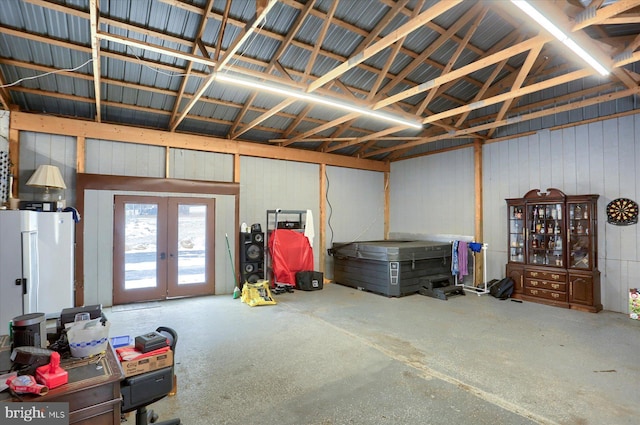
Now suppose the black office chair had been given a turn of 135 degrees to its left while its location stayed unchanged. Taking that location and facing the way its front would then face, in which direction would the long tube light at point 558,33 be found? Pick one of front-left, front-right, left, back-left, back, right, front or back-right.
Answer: front-left

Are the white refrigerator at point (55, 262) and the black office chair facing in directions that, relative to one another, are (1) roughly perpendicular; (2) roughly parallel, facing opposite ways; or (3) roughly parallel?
roughly perpendicular

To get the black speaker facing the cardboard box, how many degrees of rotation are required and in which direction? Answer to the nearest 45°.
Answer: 0° — it already faces it

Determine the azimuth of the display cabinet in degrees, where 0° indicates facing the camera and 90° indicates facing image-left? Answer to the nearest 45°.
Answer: approximately 45°

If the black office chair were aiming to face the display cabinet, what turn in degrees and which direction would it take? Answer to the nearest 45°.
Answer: approximately 180°

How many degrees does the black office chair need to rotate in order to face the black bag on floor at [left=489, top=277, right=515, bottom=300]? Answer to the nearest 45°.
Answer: approximately 180°

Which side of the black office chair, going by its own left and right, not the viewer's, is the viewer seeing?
left

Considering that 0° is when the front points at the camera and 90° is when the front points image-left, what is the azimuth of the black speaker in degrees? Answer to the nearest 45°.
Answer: approximately 0°

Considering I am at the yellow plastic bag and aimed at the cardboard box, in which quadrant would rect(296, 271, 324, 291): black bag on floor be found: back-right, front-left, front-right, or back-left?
back-left

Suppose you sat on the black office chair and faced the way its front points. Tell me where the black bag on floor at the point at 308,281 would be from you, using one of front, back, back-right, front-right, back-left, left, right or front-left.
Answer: back-right

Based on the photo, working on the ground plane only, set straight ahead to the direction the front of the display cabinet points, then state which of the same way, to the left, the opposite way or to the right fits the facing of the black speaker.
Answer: to the left

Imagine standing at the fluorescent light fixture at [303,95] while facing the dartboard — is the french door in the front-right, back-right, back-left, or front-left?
back-left

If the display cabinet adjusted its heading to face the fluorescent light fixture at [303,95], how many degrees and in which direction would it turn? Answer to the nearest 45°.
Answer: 0° — it already faces it

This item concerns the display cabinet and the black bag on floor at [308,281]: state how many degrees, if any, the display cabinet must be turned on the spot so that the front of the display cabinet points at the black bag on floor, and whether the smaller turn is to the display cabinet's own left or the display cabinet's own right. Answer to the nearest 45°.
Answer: approximately 45° to the display cabinet's own right

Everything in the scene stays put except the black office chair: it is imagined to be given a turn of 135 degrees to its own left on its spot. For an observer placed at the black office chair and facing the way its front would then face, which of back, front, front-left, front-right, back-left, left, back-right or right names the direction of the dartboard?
front-left
